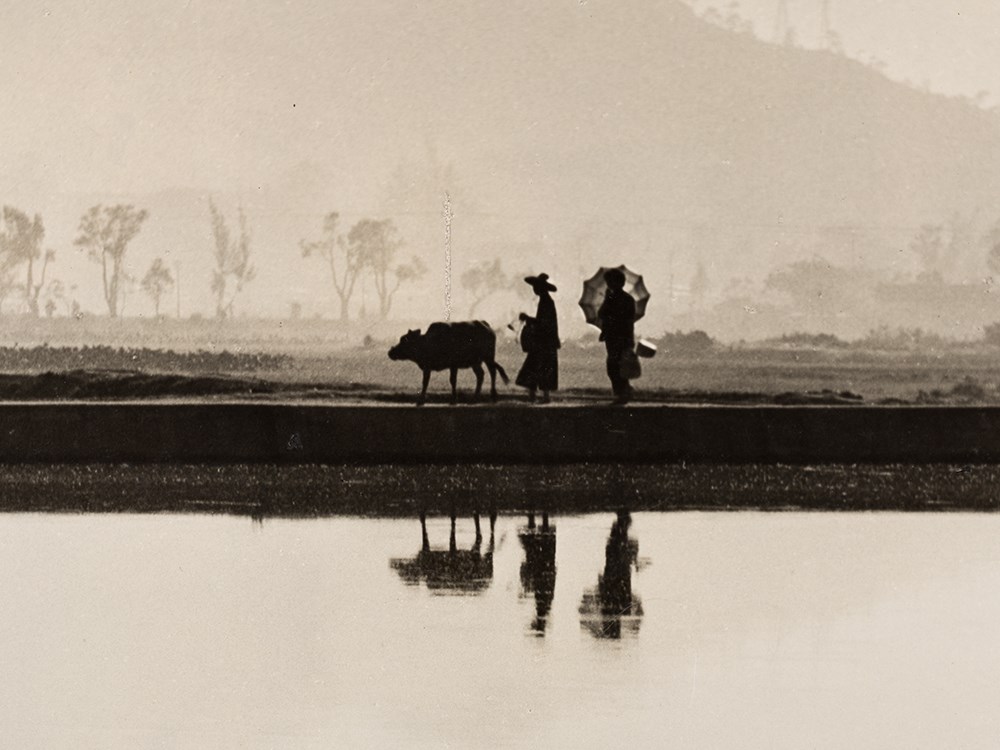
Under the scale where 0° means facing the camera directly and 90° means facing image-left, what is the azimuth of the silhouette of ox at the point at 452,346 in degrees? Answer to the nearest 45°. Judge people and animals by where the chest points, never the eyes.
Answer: approximately 90°

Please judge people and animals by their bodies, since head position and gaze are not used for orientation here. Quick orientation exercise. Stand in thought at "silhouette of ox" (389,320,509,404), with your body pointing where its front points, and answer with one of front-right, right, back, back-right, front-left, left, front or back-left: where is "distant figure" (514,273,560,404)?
back-left

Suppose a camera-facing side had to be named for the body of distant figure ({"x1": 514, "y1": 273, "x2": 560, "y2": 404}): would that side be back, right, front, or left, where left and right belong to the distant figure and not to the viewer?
left

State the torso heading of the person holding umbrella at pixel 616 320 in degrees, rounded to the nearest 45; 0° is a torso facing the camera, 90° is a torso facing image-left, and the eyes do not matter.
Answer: approximately 90°

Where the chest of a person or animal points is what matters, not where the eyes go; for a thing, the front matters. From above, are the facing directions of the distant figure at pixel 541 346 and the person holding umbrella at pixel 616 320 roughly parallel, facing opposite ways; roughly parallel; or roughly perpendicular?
roughly parallel

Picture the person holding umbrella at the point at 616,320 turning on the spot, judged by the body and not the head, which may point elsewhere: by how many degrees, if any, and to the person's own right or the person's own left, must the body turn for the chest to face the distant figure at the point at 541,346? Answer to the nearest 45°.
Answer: approximately 45° to the person's own right

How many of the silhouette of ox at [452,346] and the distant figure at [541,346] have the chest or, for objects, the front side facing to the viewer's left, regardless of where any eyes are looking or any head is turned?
2

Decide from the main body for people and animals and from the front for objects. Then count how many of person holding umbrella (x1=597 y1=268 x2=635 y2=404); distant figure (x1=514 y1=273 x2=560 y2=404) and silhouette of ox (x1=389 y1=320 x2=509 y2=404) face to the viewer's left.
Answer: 3

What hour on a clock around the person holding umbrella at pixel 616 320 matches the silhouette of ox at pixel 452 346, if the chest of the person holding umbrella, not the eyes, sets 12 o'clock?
The silhouette of ox is roughly at 1 o'clock from the person holding umbrella.

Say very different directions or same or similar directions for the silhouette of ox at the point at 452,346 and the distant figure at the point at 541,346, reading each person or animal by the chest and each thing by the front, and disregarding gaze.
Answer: same or similar directions

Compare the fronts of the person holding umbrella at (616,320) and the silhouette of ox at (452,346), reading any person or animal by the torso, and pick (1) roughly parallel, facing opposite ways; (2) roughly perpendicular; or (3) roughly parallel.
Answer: roughly parallel

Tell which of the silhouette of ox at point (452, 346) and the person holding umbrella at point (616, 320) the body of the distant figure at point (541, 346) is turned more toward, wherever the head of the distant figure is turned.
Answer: the silhouette of ox

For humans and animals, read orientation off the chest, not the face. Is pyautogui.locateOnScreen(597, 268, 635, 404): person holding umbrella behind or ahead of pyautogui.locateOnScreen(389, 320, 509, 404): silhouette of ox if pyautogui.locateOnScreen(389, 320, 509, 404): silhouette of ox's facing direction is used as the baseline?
behind

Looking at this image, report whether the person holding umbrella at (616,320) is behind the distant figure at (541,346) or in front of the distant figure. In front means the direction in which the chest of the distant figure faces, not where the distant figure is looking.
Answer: behind
